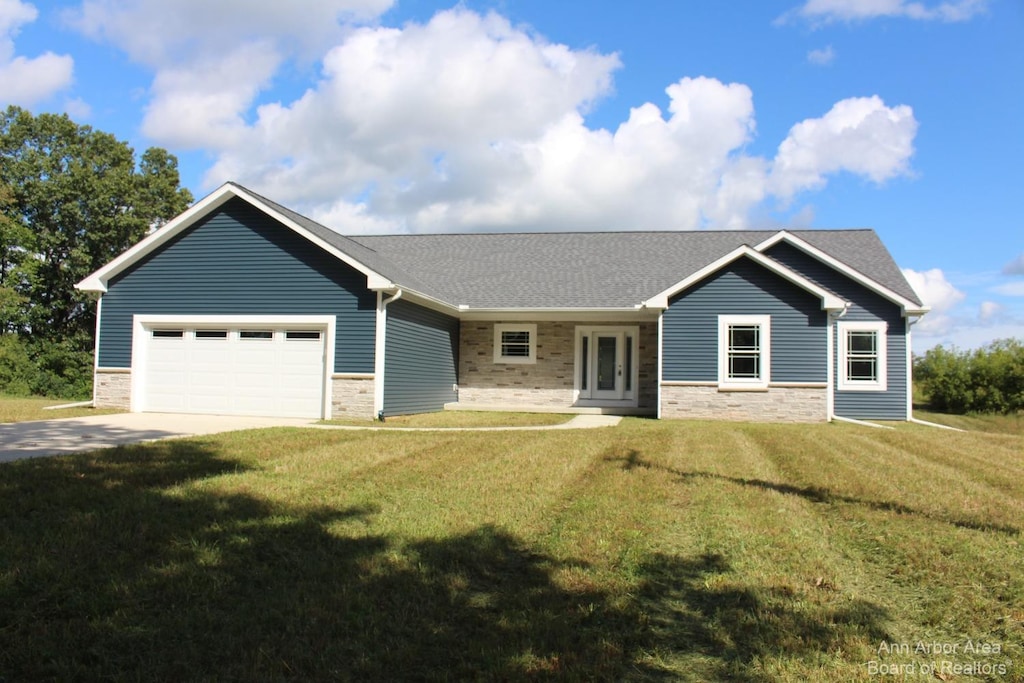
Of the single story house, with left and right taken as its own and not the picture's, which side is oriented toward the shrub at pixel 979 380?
left

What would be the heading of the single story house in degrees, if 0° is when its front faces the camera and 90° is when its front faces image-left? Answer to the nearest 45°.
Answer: approximately 0°
